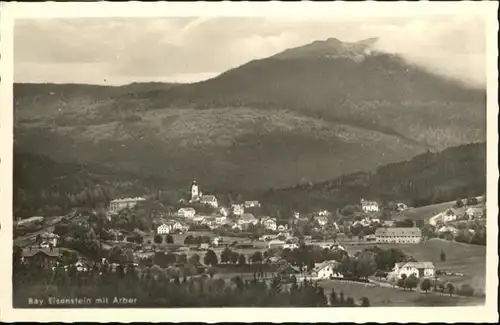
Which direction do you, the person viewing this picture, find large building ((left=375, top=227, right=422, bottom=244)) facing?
facing the viewer
